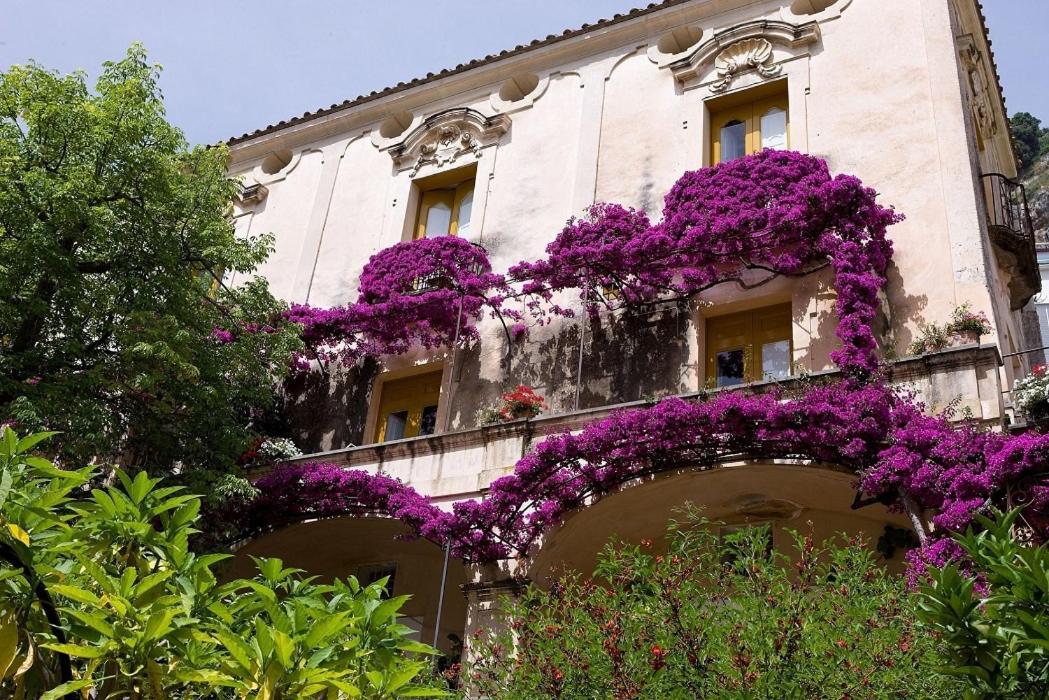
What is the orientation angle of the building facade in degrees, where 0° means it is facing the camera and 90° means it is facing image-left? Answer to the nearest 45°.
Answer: approximately 45°

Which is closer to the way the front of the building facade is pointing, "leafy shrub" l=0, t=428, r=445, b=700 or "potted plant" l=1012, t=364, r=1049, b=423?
the leafy shrub

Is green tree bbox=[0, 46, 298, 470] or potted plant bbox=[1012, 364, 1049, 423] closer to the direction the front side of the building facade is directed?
the green tree
